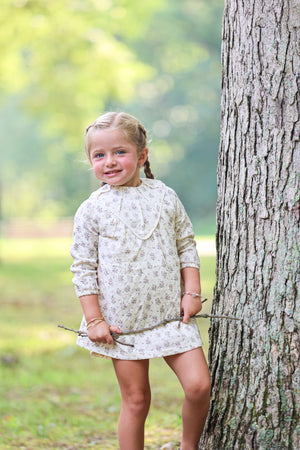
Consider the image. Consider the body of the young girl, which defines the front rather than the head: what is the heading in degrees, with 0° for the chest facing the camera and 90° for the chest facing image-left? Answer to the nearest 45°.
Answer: approximately 0°
